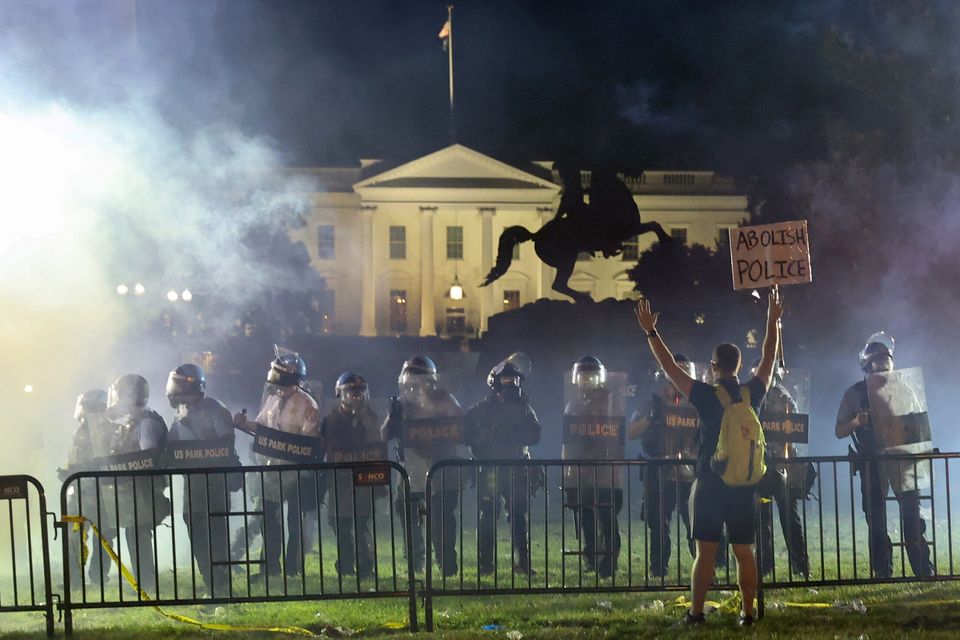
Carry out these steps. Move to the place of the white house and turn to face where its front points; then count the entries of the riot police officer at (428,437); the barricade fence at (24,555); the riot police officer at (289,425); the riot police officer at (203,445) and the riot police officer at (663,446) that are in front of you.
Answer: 5

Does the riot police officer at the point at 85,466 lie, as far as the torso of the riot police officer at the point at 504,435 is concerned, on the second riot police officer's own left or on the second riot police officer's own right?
on the second riot police officer's own right

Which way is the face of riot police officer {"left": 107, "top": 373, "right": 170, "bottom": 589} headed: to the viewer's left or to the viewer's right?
to the viewer's right

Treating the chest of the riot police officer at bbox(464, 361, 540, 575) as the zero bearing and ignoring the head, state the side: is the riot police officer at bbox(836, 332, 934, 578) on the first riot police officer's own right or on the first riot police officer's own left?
on the first riot police officer's own left

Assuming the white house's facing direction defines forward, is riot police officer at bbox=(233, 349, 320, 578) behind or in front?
in front

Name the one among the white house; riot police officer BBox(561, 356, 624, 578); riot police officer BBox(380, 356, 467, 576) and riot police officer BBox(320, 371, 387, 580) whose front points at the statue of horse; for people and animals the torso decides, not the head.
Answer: the white house

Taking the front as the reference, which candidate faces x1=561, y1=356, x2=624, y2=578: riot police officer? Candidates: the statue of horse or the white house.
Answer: the white house

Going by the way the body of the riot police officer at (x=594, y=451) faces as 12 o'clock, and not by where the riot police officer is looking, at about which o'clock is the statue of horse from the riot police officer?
The statue of horse is roughly at 6 o'clock from the riot police officer.

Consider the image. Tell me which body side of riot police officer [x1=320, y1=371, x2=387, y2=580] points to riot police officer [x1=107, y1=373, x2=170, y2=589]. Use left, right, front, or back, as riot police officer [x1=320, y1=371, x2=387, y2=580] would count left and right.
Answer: right
